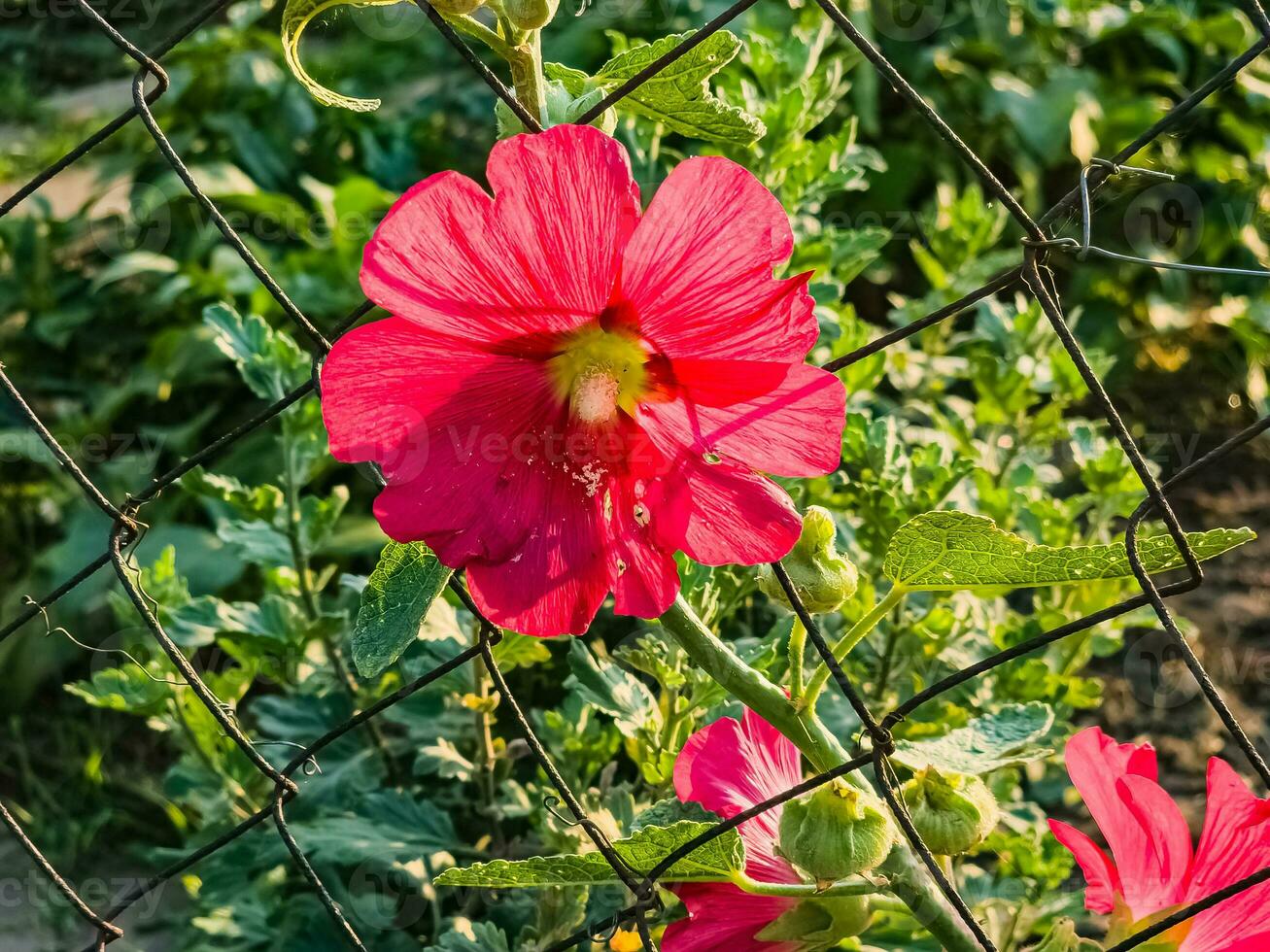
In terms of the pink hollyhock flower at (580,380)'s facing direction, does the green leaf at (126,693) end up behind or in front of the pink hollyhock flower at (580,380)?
behind

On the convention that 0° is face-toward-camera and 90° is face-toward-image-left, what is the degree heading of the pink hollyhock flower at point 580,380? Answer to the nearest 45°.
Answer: approximately 0°
